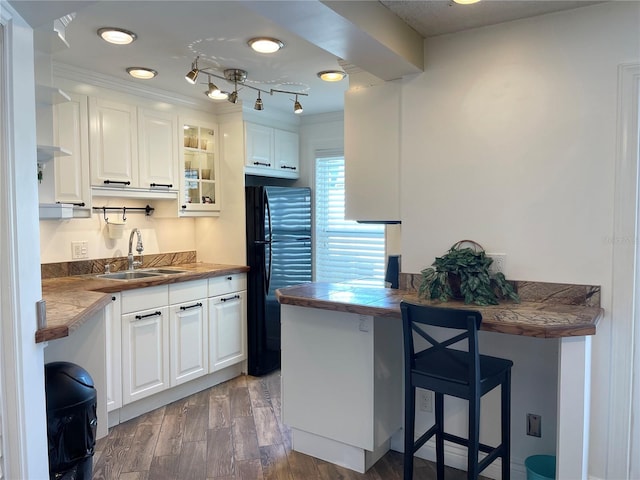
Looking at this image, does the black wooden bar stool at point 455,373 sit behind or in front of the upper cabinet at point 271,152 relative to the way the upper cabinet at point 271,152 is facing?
in front

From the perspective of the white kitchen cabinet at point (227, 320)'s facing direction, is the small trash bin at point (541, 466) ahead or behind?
ahead

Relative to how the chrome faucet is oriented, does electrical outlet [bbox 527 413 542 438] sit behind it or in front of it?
in front

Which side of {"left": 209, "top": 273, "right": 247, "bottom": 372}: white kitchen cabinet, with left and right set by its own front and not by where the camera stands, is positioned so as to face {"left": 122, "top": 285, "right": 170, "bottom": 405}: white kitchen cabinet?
right

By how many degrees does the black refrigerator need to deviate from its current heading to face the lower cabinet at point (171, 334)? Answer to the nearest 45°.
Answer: approximately 90° to its right

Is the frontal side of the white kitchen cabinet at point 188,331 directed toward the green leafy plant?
yes

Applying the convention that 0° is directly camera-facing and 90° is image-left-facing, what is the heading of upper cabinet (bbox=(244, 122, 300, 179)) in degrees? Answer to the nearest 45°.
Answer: approximately 315°
